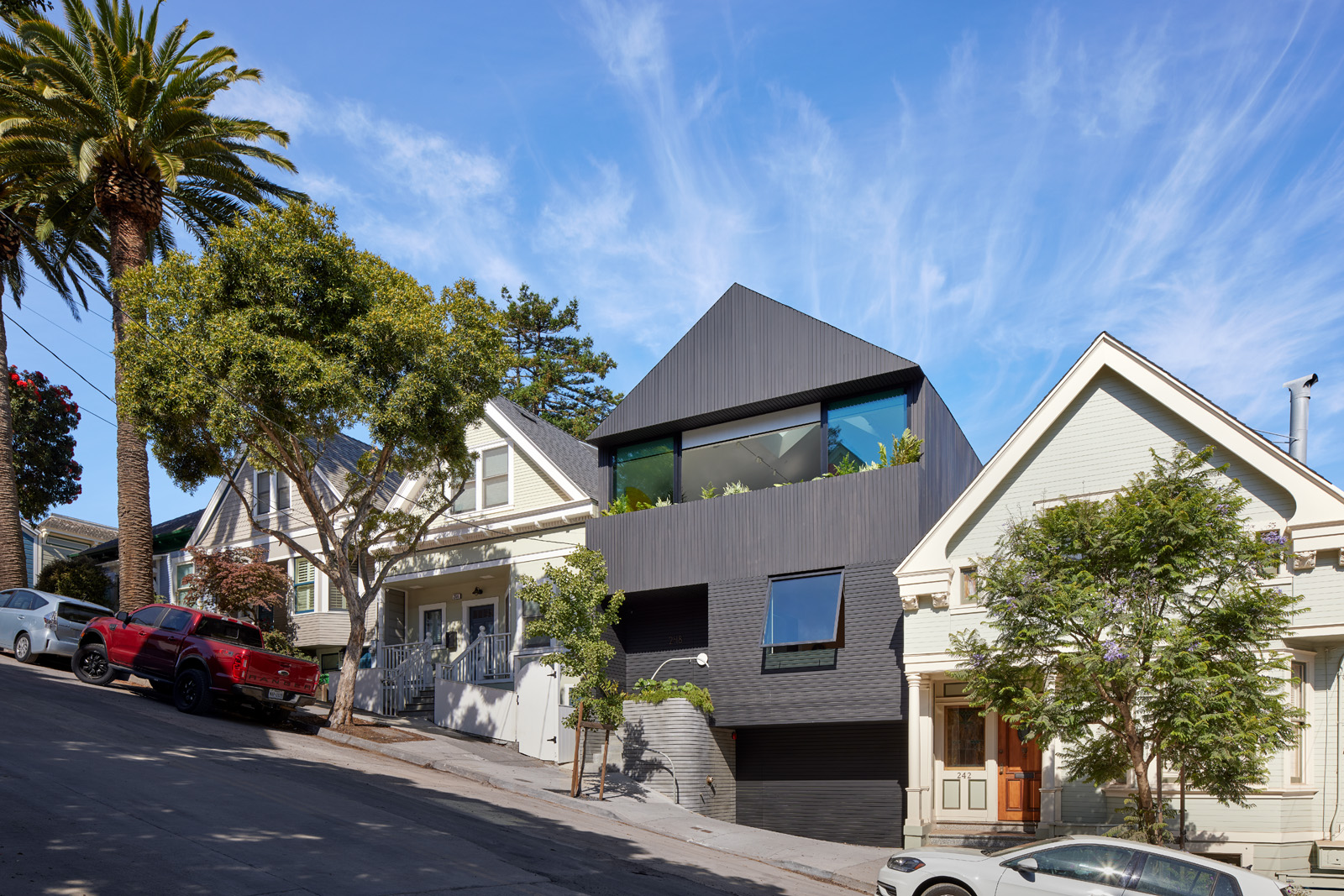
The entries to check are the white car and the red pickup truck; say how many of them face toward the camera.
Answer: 0

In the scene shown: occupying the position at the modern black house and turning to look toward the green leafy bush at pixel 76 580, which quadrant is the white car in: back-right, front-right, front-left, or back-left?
back-left

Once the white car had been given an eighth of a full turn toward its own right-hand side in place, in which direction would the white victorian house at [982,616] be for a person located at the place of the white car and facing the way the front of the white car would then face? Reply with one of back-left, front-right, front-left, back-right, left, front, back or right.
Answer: front-right

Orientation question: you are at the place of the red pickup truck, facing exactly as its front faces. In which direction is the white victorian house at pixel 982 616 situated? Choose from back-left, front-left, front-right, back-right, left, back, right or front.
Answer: back

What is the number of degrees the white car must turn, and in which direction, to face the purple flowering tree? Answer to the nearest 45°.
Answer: approximately 90° to its right

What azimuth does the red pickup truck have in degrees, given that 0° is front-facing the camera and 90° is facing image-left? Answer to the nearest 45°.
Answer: approximately 135°

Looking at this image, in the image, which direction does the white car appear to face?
to the viewer's left
